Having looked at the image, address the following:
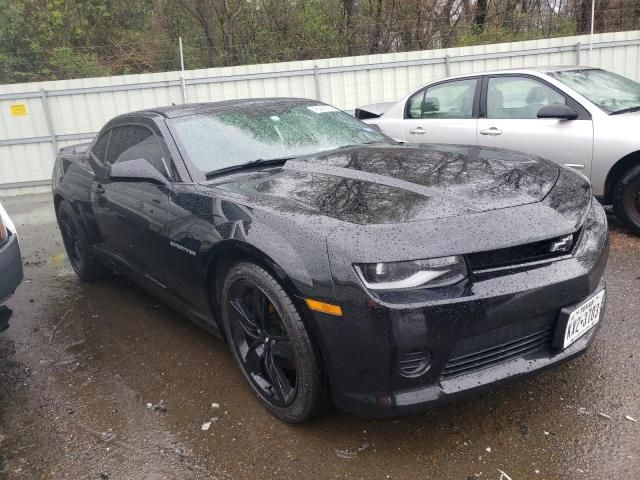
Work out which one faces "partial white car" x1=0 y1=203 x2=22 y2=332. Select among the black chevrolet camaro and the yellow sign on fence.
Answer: the yellow sign on fence

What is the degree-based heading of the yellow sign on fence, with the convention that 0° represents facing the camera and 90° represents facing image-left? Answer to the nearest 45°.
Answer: approximately 0°

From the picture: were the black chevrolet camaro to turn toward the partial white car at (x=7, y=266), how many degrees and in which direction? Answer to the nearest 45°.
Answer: approximately 180°

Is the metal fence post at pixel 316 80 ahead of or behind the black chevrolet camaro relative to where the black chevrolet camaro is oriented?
behind

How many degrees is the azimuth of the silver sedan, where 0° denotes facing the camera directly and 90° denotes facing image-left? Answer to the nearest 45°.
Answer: approximately 315°

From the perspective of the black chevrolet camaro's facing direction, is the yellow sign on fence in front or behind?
behind

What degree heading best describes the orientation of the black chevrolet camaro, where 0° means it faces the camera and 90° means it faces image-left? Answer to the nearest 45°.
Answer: approximately 315°

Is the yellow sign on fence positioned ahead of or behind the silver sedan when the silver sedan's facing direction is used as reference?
behind
